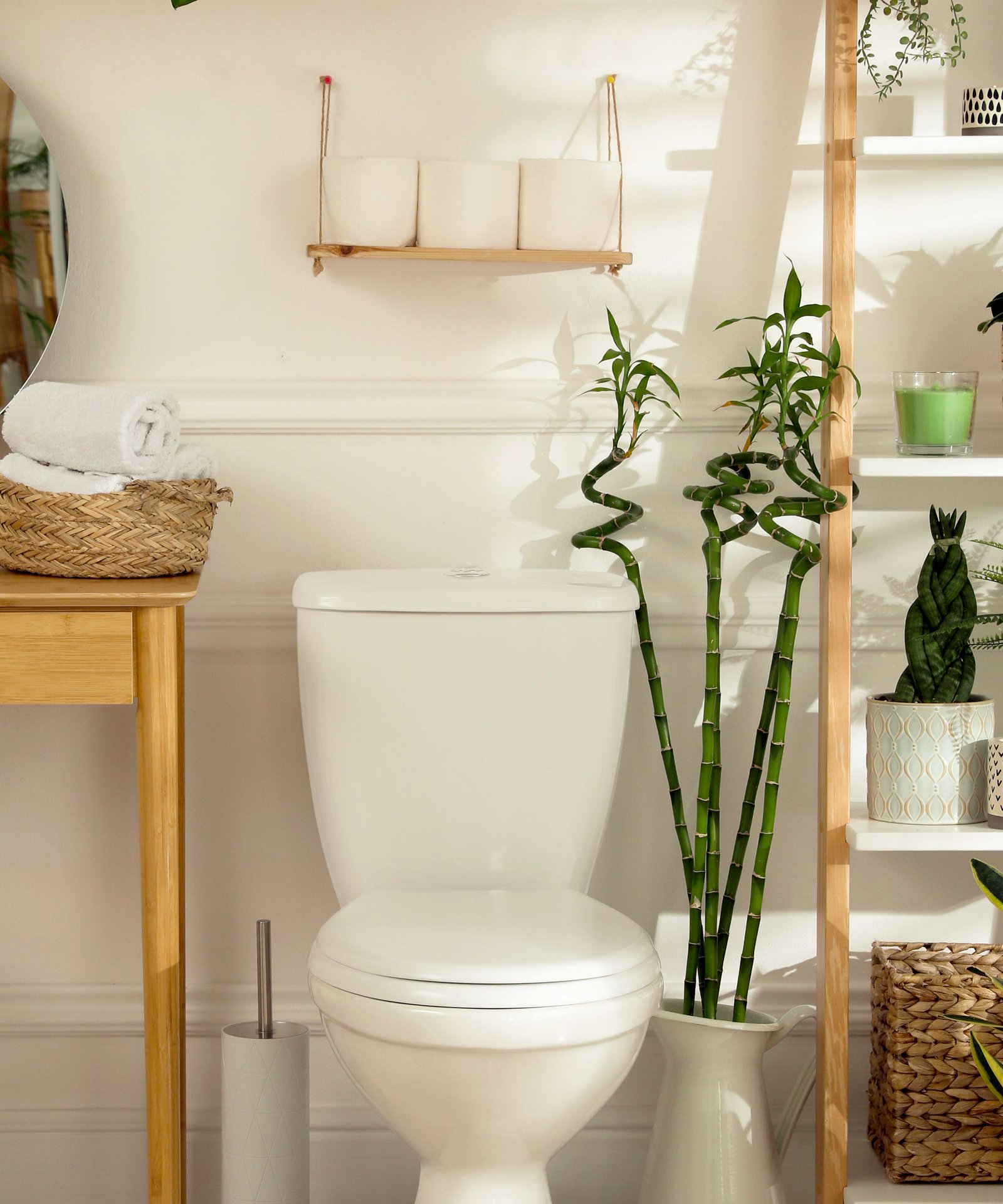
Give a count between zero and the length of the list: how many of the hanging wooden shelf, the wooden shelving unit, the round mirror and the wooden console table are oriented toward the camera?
4

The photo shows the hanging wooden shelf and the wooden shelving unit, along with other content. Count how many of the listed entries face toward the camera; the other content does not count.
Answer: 2

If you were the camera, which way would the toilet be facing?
facing the viewer

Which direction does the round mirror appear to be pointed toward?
toward the camera
